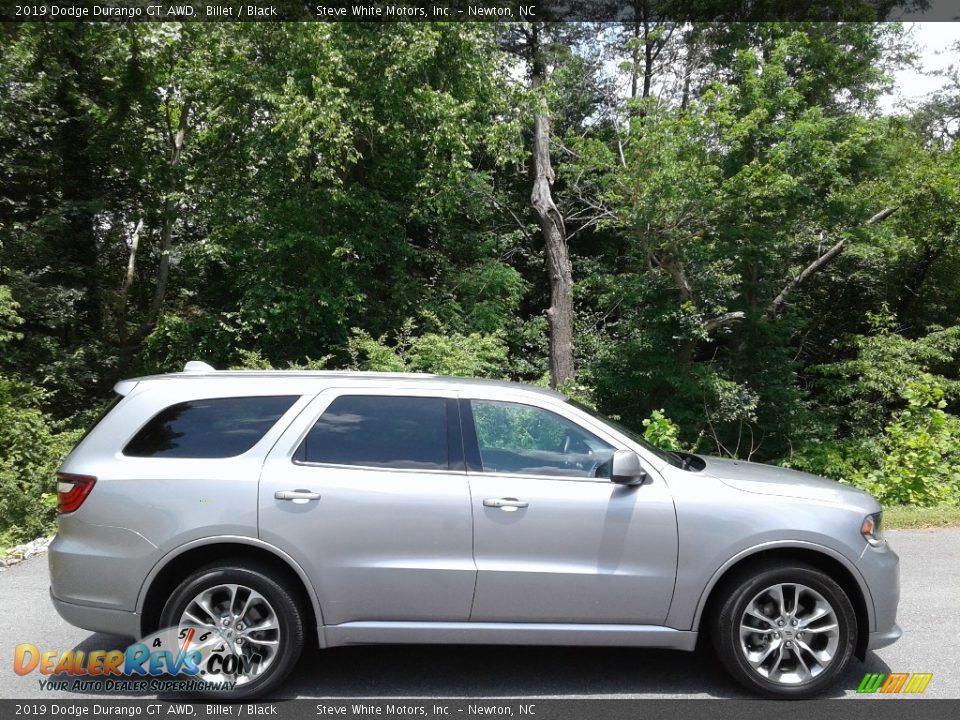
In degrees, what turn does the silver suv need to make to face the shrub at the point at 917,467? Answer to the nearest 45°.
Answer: approximately 45° to its left

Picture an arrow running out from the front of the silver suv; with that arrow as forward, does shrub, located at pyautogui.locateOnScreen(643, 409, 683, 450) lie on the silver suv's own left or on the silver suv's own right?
on the silver suv's own left

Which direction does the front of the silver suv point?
to the viewer's right
